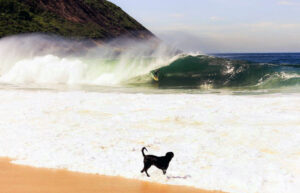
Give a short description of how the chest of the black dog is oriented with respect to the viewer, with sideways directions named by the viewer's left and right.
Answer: facing to the right of the viewer

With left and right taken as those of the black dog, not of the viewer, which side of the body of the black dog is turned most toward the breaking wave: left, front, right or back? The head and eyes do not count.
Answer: left
